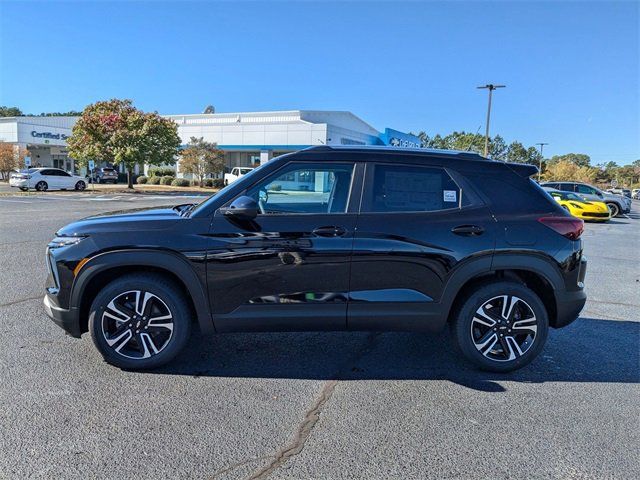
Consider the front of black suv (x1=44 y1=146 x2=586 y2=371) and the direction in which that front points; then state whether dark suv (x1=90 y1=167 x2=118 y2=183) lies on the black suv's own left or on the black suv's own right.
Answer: on the black suv's own right

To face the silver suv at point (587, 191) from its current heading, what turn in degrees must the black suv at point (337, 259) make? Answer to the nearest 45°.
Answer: approximately 135° to its right

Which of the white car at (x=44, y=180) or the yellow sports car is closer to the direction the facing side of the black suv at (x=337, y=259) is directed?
the white car

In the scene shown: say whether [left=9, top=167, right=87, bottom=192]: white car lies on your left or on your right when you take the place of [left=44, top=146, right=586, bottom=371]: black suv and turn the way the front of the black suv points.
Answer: on your right

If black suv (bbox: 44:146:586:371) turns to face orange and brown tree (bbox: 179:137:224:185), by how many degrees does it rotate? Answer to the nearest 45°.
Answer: approximately 90° to its right

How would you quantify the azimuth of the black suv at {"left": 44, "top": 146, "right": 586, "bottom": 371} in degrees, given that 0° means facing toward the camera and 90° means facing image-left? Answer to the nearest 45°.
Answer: approximately 90°

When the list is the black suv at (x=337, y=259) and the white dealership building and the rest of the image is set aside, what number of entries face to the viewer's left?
1

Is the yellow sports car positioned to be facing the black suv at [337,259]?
no

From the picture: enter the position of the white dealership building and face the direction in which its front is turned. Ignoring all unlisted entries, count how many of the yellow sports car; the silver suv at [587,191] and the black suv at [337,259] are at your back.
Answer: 0

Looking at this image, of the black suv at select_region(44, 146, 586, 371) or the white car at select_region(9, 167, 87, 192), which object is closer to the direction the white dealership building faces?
the black suv

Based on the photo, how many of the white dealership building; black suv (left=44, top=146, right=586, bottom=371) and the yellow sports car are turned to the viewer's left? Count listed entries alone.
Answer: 1

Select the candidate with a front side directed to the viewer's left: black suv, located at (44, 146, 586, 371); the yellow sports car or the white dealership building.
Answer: the black suv

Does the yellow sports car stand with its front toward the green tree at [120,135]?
no

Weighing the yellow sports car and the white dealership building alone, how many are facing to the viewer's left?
0

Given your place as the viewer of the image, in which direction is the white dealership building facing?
facing the viewer and to the right of the viewer

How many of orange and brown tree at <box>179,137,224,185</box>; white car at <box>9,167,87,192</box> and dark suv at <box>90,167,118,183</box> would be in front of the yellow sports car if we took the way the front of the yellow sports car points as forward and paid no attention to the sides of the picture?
0

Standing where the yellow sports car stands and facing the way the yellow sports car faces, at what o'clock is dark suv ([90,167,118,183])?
The dark suv is roughly at 5 o'clock from the yellow sports car.

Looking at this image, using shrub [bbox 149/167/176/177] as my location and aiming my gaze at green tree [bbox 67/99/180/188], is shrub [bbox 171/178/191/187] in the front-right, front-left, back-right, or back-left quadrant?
front-left
